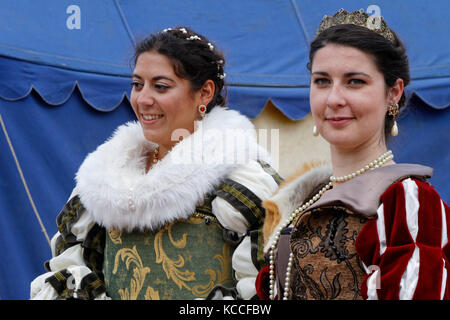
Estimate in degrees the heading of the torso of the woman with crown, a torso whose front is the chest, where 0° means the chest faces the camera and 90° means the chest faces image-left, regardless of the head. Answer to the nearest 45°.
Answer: approximately 45°
